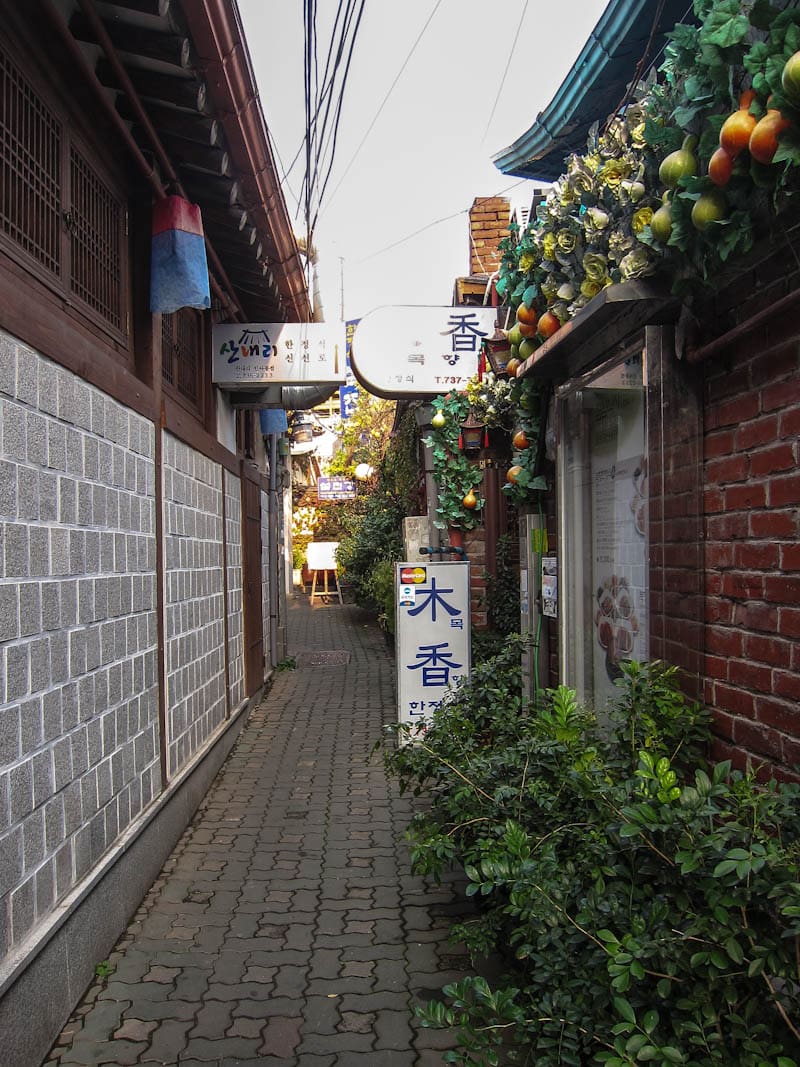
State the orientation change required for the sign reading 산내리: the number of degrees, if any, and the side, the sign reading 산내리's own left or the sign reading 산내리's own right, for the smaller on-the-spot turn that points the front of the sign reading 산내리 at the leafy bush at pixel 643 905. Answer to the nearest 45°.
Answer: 0° — it already faces it

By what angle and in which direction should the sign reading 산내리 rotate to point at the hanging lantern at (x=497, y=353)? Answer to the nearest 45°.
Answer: approximately 45° to its left

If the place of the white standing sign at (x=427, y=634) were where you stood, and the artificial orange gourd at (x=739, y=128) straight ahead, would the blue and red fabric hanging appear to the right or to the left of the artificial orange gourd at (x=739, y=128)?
right

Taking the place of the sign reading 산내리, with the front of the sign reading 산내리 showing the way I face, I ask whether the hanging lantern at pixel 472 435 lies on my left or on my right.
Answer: on my left

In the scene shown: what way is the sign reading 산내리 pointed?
toward the camera

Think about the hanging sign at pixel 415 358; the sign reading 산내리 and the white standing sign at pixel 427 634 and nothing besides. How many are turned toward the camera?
3

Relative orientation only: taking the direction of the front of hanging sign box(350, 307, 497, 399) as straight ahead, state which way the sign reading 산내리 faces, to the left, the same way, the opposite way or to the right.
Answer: the same way

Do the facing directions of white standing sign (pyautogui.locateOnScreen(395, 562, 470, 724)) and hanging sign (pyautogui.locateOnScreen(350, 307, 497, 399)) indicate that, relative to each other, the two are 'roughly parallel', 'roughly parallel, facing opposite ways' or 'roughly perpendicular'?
roughly parallel

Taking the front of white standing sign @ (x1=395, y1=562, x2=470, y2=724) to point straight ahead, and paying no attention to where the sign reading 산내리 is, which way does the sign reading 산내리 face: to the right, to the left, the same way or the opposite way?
the same way

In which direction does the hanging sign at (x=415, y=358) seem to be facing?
toward the camera

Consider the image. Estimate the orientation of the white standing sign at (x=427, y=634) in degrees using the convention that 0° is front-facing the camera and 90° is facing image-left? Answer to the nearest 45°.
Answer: approximately 0°

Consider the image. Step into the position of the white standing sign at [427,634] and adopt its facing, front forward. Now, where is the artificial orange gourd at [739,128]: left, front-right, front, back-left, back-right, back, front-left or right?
front

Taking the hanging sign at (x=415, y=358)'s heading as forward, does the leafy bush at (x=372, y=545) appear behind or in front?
behind
